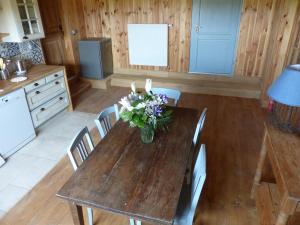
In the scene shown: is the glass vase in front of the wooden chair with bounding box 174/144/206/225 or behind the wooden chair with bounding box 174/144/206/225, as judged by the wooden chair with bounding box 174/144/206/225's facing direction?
in front

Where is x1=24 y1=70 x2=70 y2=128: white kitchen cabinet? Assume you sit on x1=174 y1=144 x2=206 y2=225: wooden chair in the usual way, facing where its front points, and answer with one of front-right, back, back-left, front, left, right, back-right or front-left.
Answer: front-right

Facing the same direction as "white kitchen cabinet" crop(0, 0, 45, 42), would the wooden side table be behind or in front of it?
in front

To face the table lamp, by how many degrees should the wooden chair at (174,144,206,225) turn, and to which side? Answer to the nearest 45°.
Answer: approximately 135° to its right

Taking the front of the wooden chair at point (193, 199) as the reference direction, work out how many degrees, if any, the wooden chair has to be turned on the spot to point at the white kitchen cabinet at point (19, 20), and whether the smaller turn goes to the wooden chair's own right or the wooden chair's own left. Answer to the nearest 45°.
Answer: approximately 45° to the wooden chair's own right

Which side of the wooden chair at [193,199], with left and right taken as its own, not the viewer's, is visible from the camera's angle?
left

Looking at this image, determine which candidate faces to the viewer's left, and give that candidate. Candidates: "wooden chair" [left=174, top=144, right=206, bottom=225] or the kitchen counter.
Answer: the wooden chair

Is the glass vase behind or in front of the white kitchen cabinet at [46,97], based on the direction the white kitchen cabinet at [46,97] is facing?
in front

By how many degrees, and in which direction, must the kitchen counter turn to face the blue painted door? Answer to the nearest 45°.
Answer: approximately 45° to its left

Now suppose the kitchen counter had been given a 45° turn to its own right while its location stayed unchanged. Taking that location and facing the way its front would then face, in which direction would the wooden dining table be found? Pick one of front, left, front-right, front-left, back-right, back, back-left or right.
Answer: front

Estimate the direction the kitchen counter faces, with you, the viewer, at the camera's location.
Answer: facing the viewer and to the right of the viewer

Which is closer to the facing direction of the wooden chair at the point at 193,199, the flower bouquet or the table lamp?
the flower bouquet
